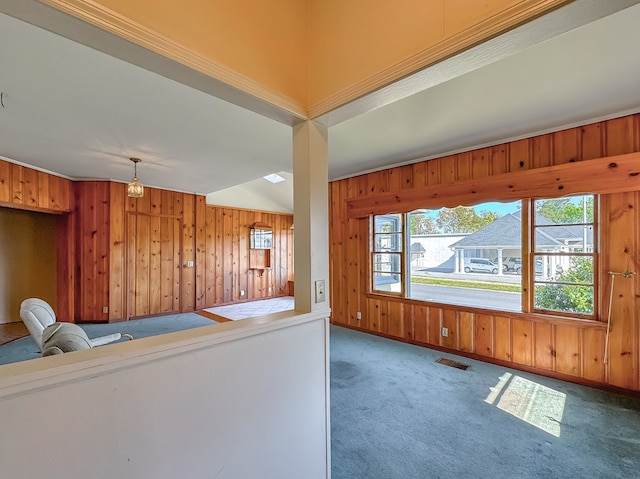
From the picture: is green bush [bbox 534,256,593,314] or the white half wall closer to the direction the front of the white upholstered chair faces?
the green bush

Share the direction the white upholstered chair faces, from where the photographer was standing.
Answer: facing to the right of the viewer

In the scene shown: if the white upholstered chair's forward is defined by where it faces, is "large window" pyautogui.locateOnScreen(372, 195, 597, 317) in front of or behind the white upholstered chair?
in front

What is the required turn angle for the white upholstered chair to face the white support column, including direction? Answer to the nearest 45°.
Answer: approximately 45° to its right
